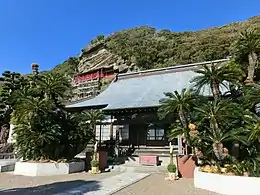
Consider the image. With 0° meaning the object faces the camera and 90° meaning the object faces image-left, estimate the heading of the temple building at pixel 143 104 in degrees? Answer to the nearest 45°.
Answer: approximately 45°

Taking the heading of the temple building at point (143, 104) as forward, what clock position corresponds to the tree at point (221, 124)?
The tree is roughly at 10 o'clock from the temple building.

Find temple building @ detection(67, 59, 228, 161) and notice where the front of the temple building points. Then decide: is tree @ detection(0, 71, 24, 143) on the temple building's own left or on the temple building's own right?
on the temple building's own right

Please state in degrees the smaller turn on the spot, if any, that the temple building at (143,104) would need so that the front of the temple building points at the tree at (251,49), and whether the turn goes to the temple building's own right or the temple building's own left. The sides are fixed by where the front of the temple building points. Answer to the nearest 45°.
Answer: approximately 90° to the temple building's own left

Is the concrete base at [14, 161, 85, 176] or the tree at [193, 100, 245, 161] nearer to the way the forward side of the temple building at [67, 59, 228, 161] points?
the concrete base

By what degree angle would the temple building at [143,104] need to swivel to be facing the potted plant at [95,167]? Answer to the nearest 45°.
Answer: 0° — it already faces it
